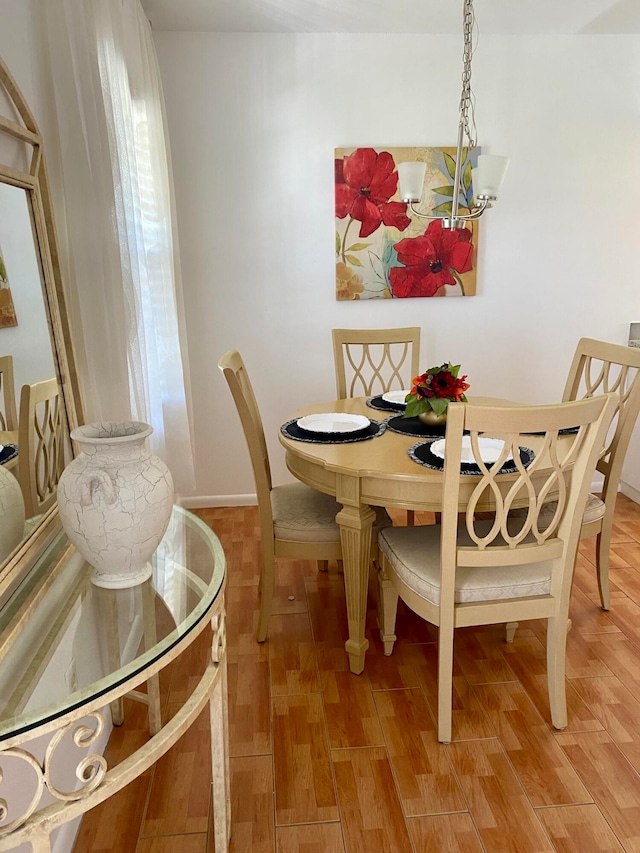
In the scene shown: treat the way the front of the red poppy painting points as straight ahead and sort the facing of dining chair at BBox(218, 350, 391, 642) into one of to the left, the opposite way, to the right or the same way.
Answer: to the left

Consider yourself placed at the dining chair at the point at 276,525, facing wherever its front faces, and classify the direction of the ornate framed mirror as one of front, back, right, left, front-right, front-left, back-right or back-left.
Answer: back-right

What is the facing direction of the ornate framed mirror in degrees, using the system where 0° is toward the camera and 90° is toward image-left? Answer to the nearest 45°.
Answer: approximately 270°

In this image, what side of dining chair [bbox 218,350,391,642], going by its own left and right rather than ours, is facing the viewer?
right

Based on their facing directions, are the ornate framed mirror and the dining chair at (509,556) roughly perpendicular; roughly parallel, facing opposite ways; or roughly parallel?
roughly perpendicular

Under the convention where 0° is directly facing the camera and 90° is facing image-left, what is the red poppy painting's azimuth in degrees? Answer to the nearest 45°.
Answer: approximately 0°

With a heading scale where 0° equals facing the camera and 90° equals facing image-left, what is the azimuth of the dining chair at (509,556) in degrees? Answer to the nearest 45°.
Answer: approximately 135°

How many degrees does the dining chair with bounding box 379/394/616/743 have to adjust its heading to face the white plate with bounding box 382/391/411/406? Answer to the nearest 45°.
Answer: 0° — it already faces it

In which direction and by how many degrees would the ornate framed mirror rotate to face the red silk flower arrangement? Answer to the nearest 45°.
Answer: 0° — it already faces it

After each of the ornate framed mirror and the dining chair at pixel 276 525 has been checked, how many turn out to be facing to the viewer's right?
2

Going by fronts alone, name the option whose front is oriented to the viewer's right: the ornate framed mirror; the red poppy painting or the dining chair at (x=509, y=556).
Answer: the ornate framed mirror
